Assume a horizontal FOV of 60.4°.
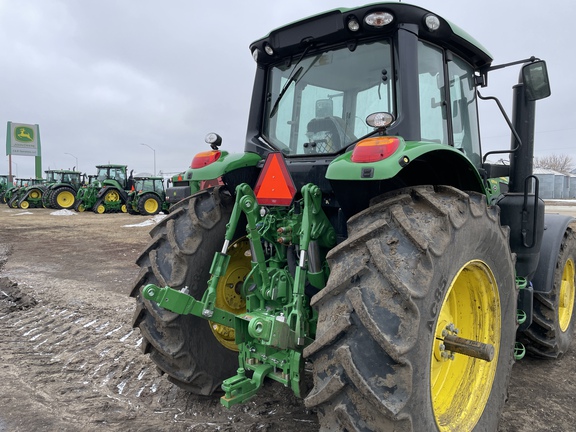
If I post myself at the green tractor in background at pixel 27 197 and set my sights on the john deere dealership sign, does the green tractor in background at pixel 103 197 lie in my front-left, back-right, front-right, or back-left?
back-right

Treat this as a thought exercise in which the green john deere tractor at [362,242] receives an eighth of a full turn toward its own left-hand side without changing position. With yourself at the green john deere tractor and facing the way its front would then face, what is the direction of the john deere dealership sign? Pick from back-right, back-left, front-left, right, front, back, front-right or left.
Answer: front-left
